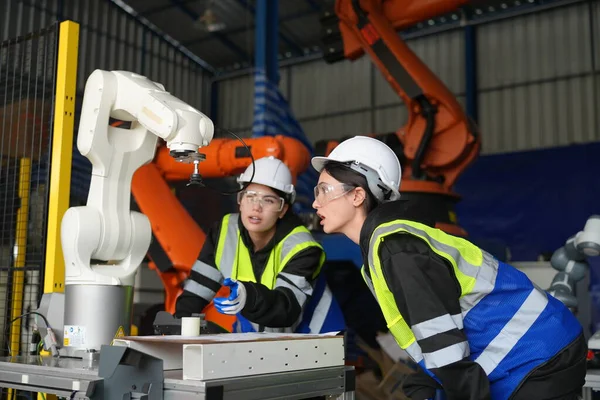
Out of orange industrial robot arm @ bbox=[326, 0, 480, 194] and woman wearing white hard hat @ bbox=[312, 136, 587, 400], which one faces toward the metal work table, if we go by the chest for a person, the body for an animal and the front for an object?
the woman wearing white hard hat

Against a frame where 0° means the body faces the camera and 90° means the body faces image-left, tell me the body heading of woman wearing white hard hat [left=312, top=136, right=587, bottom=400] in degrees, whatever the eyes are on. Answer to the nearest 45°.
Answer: approximately 90°

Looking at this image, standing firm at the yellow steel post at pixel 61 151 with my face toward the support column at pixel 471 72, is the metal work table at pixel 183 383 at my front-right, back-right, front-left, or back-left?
back-right
